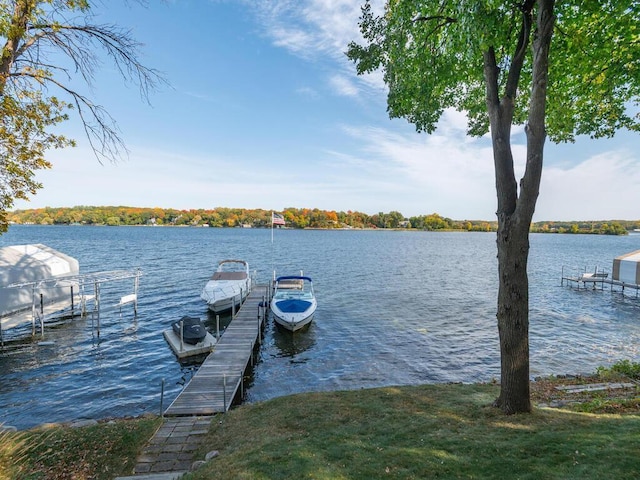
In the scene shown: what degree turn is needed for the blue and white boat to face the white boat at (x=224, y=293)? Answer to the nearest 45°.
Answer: approximately 135° to its right

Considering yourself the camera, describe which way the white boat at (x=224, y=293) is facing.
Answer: facing the viewer and to the left of the viewer

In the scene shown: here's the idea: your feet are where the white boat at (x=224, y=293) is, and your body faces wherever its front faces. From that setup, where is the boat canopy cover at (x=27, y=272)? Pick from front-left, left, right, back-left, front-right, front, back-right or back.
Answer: front-right

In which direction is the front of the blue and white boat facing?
toward the camera

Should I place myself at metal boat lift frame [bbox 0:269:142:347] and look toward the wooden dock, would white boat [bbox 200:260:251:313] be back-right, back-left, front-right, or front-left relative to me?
front-left

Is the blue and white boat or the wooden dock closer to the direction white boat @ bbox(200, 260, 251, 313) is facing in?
the wooden dock

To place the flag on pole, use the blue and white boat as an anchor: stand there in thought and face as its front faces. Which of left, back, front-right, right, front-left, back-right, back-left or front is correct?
back

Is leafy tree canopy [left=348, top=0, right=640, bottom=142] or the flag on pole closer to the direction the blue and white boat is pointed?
the leafy tree canopy

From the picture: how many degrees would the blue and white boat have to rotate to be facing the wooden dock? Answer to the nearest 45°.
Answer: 0° — it already faces it

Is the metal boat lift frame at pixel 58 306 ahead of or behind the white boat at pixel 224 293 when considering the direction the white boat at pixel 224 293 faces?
ahead

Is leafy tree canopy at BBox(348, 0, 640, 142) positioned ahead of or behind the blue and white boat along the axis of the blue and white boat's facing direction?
ahead

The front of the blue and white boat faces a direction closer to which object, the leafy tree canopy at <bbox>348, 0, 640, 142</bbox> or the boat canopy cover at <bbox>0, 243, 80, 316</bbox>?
the leafy tree canopy

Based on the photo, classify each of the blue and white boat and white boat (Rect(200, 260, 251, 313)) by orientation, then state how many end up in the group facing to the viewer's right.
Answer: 0

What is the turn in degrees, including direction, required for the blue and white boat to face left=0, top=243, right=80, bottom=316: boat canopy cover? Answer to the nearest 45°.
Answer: approximately 90° to its right
